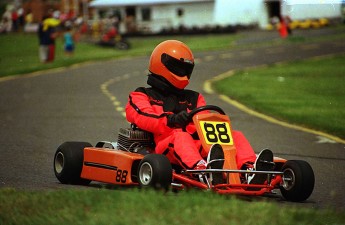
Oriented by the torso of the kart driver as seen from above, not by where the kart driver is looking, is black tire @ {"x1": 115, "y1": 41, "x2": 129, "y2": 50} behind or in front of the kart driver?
behind

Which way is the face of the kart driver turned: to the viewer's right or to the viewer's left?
to the viewer's right

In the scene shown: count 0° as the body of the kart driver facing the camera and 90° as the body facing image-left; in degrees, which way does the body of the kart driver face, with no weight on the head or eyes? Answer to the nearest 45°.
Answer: approximately 315°

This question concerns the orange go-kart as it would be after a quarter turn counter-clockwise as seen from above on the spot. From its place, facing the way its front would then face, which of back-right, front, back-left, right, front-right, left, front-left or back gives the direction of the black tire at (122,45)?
front-left

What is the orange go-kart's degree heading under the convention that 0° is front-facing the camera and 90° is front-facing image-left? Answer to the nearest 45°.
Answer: approximately 315°
